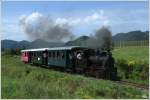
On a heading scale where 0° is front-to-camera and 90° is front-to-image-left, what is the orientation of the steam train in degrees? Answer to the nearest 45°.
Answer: approximately 315°

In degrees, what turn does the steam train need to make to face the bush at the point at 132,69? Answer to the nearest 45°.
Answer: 0° — it already faces it
